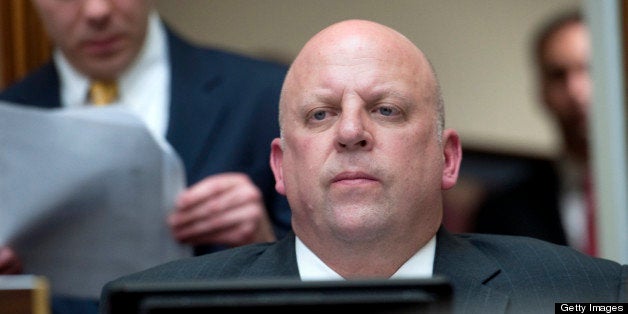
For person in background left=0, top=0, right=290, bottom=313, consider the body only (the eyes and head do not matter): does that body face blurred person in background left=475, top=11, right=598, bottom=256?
no

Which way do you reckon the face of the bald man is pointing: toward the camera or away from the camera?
toward the camera

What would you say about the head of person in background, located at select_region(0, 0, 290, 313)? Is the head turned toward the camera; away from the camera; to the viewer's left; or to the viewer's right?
toward the camera

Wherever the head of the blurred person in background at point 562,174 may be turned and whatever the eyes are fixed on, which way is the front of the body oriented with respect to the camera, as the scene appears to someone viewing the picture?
toward the camera

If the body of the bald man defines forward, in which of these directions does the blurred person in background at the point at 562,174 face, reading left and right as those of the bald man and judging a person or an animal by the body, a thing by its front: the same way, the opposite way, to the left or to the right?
the same way

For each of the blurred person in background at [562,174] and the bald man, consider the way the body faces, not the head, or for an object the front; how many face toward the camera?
2

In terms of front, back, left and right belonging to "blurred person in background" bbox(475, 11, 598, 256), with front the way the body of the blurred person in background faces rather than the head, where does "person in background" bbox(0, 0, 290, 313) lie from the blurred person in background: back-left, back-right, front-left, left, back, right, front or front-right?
front-right

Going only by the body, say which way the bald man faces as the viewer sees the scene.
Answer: toward the camera

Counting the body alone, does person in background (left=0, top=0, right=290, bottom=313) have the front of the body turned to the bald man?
no

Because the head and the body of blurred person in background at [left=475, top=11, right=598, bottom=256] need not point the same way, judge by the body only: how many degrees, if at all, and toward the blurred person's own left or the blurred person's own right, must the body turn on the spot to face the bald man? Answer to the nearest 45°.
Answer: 0° — they already face them

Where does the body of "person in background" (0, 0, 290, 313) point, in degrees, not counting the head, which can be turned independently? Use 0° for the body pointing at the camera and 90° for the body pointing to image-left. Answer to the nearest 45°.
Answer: approximately 45°
